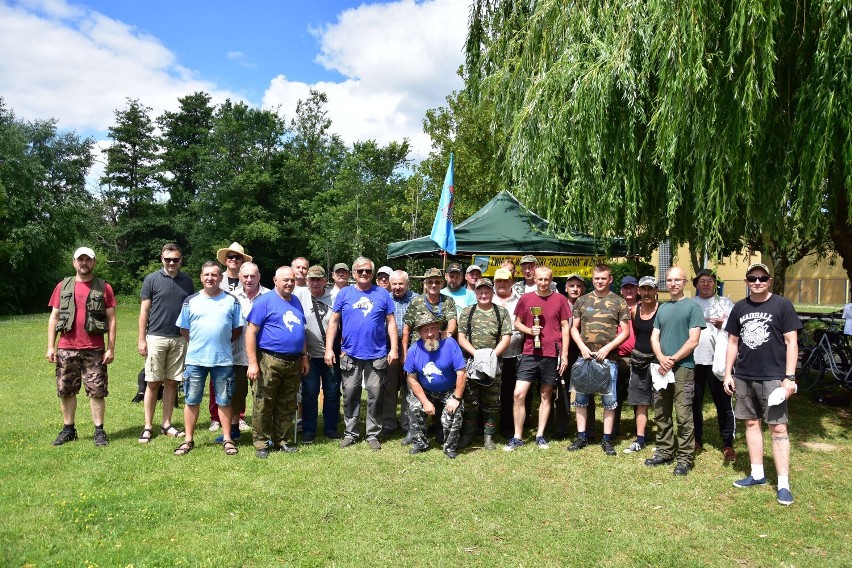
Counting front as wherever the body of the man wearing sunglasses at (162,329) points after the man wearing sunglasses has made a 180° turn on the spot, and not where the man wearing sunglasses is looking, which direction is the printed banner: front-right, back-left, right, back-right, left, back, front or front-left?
right

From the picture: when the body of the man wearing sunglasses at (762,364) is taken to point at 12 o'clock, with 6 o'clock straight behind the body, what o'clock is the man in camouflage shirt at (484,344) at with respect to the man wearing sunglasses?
The man in camouflage shirt is roughly at 3 o'clock from the man wearing sunglasses.

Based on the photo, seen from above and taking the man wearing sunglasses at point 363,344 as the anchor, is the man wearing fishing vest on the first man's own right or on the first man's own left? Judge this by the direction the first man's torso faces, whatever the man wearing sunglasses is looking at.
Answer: on the first man's own right

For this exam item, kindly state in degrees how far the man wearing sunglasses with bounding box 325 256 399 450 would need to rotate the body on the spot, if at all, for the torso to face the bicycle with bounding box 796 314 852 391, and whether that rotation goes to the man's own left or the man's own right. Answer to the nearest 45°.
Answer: approximately 90° to the man's own left

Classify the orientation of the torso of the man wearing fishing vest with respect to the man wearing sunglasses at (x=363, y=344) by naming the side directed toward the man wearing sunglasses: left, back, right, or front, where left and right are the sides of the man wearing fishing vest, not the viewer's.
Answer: left

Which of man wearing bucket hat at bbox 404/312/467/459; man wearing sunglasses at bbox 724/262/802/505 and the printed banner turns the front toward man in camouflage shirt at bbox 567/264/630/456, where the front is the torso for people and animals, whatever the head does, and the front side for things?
the printed banner

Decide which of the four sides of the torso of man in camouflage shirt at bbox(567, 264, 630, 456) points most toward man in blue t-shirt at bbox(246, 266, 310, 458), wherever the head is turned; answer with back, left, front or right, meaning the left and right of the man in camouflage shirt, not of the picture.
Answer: right

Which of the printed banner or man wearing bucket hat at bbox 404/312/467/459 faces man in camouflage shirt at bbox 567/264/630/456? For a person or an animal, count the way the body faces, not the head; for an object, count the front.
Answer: the printed banner

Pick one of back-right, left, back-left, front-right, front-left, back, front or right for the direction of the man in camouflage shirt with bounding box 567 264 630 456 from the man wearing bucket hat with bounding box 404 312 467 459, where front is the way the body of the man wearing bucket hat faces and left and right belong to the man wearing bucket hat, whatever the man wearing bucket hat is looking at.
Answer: left

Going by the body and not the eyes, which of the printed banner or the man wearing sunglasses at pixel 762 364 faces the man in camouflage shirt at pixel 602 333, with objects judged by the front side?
the printed banner
